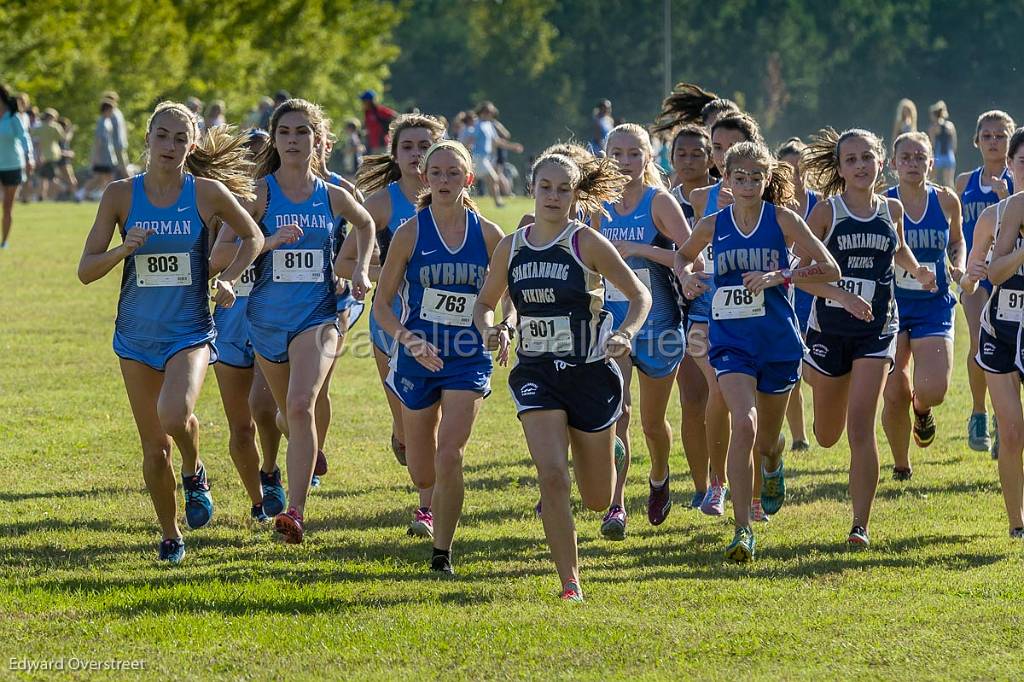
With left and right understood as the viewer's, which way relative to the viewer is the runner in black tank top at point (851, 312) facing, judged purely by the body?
facing the viewer

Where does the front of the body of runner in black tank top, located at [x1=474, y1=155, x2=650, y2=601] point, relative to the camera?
toward the camera

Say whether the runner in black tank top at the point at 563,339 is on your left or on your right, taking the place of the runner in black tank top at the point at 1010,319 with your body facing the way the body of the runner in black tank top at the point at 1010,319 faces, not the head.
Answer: on your right
